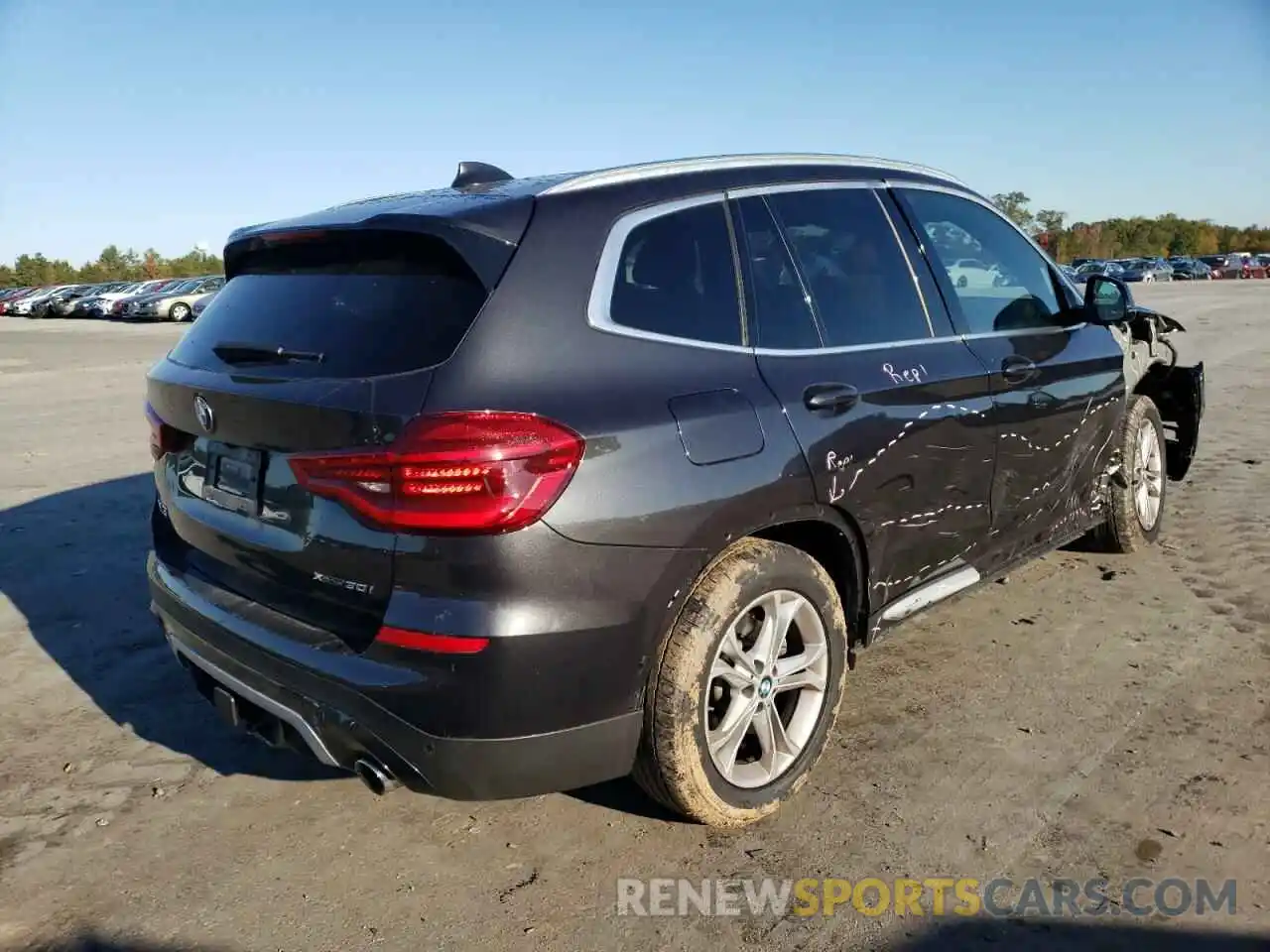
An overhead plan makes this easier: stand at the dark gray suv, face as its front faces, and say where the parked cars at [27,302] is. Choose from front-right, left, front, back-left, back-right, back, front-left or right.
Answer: left

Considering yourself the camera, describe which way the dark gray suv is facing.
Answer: facing away from the viewer and to the right of the viewer
